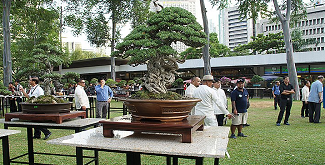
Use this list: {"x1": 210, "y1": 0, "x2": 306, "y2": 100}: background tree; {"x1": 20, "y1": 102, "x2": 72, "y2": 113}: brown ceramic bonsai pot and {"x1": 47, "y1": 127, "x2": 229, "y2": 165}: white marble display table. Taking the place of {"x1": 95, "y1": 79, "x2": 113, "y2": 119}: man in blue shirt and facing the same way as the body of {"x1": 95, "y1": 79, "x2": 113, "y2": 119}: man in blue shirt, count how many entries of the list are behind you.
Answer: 1

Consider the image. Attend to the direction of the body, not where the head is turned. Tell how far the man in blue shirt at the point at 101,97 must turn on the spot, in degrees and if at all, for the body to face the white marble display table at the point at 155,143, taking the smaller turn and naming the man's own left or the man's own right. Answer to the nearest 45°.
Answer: approximately 45° to the man's own left

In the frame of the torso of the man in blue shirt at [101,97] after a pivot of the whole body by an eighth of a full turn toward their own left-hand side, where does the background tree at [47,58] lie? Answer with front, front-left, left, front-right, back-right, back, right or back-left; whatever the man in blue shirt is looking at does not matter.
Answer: back-right

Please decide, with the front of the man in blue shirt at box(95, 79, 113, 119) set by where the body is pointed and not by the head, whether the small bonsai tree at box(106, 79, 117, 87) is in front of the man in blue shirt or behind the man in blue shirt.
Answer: behind

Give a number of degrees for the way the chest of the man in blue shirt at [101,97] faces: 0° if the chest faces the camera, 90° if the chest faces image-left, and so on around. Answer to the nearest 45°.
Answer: approximately 45°

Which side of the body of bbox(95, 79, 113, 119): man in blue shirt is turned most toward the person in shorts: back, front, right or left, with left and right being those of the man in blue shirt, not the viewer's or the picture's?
left

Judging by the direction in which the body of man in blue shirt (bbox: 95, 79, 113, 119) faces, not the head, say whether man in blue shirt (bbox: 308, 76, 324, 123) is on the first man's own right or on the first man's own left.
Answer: on the first man's own left
